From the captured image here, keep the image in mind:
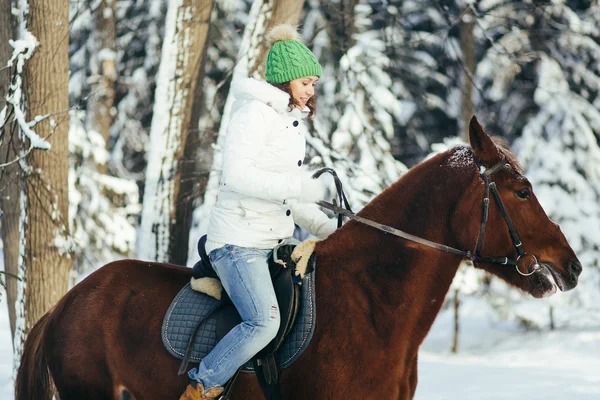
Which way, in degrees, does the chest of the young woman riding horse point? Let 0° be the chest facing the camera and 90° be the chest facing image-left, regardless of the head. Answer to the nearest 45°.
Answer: approximately 270°

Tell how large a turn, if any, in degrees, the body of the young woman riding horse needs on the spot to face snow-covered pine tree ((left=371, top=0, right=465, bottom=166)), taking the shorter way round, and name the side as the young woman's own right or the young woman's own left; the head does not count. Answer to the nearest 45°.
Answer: approximately 90° to the young woman's own left

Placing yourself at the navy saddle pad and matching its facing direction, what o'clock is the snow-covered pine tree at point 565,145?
The snow-covered pine tree is roughly at 10 o'clock from the navy saddle pad.

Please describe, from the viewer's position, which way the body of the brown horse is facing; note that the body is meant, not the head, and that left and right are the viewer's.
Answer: facing to the right of the viewer

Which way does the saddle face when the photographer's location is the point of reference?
facing to the right of the viewer

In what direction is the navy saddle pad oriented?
to the viewer's right
